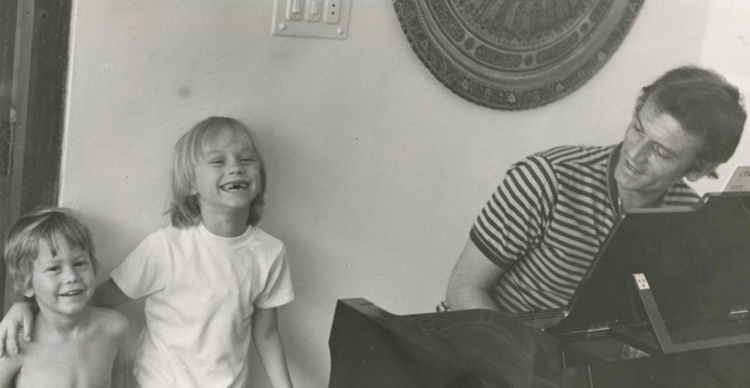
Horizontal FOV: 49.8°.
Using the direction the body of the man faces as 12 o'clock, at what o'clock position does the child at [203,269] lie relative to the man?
The child is roughly at 3 o'clock from the man.

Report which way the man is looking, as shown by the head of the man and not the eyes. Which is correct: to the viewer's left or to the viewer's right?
to the viewer's left

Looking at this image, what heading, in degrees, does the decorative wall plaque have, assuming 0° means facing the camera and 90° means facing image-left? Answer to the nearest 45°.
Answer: approximately 0°

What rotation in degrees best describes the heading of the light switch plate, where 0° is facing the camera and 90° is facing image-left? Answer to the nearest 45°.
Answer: approximately 0°

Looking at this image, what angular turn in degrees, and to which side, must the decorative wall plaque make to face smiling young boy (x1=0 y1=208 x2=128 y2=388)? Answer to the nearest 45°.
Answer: approximately 45° to its right

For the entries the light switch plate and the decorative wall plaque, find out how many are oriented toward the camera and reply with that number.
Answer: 2
